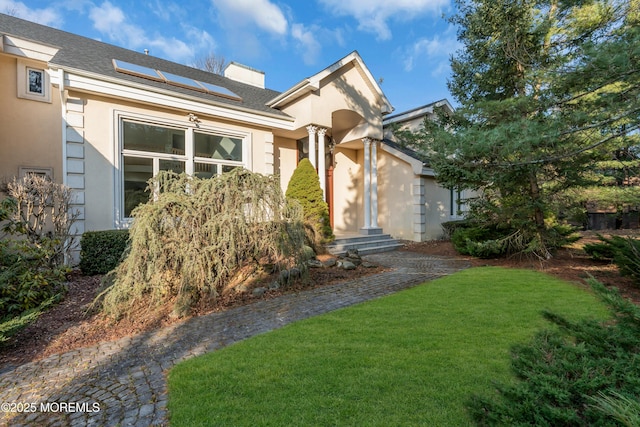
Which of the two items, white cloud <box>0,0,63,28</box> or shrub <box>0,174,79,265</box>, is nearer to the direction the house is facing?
the shrub

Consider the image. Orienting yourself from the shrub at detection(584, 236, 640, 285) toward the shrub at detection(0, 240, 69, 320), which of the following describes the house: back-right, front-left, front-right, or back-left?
front-right

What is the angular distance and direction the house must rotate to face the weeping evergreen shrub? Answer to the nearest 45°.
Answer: approximately 45° to its right

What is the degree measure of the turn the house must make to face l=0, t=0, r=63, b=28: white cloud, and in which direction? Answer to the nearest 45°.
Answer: approximately 180°

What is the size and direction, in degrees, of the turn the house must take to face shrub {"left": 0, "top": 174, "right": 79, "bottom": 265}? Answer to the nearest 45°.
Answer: approximately 90° to its right
